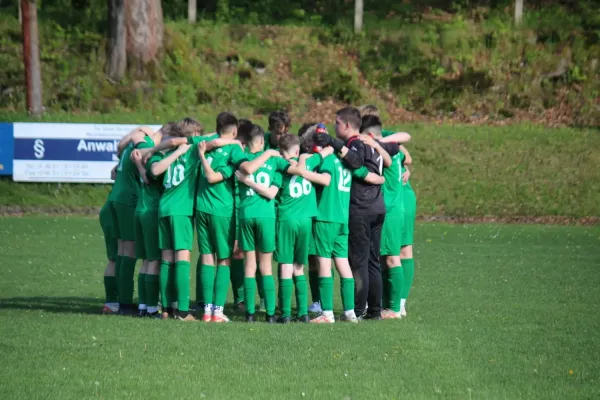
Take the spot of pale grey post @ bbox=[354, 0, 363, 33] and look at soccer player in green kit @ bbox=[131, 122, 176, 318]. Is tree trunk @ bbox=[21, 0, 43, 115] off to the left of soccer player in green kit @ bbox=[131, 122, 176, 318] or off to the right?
right

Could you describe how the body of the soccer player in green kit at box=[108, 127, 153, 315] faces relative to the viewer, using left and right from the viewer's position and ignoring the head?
facing to the right of the viewer

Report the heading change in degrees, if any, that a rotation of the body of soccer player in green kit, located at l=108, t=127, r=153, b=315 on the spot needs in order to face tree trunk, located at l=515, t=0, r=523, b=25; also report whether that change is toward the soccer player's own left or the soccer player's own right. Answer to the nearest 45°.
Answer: approximately 45° to the soccer player's own left

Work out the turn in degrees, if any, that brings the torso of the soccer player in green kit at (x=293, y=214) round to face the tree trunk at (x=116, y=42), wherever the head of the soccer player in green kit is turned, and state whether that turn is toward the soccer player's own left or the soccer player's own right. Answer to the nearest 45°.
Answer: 0° — they already face it

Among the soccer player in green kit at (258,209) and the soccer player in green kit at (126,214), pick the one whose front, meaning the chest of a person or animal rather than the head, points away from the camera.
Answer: the soccer player in green kit at (258,209)

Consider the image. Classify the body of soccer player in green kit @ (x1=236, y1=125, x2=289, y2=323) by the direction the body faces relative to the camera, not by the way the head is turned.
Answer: away from the camera

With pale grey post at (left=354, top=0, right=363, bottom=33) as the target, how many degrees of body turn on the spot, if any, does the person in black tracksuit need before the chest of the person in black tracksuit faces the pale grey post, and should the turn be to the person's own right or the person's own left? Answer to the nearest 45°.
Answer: approximately 45° to the person's own right

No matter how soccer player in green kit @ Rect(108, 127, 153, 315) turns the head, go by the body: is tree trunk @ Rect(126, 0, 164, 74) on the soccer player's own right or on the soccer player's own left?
on the soccer player's own left

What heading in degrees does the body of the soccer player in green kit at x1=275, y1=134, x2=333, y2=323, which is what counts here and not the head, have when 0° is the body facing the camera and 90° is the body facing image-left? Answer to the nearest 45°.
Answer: approximately 180°

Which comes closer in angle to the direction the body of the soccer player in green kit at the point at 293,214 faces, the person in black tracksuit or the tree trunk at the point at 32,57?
the tree trunk

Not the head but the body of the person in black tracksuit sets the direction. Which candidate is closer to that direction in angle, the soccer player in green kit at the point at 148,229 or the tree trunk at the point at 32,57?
the tree trunk

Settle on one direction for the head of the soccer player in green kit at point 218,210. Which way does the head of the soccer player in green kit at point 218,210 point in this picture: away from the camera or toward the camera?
away from the camera
